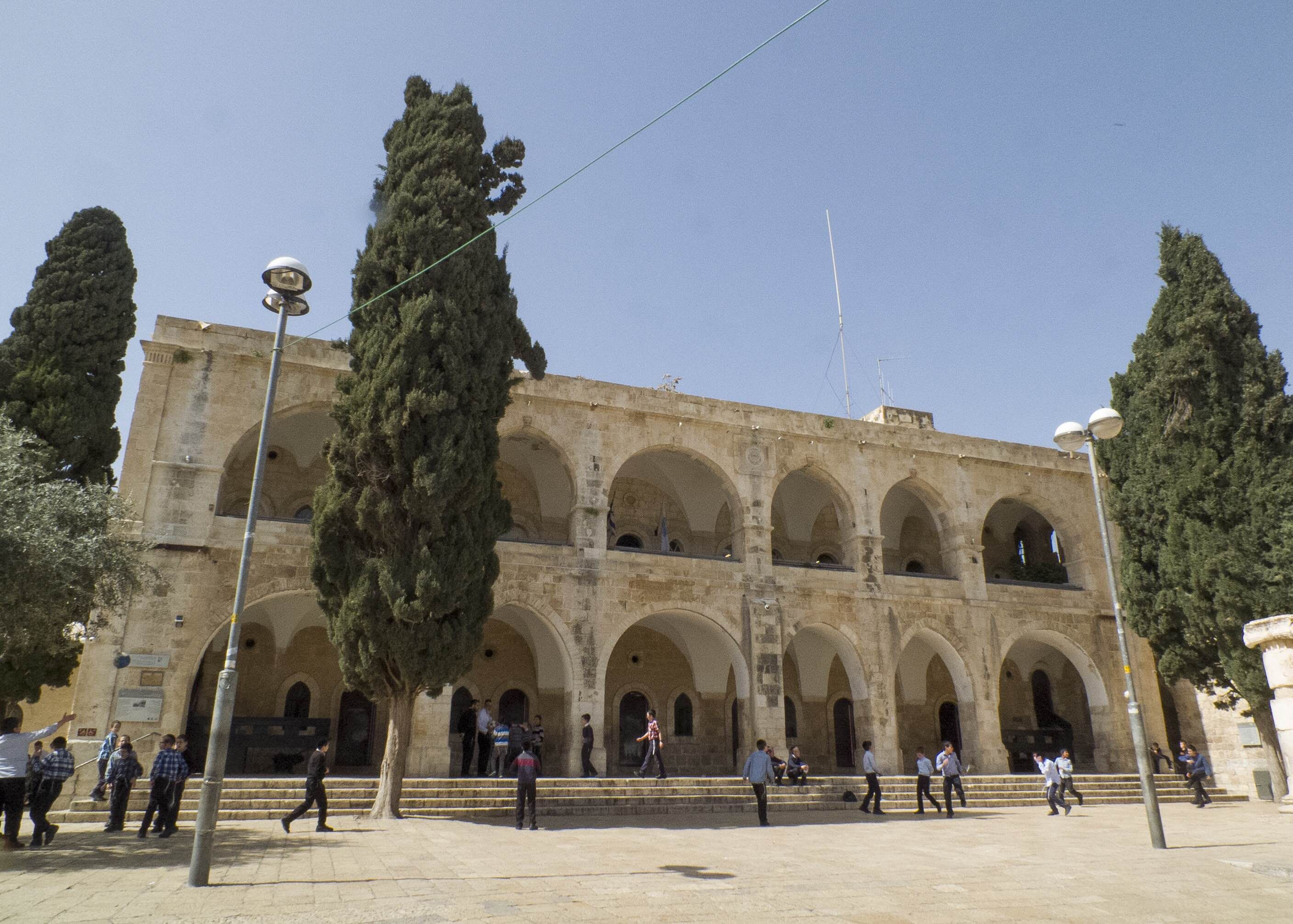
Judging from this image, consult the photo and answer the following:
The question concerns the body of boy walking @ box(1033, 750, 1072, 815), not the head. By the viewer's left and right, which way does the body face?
facing to the left of the viewer

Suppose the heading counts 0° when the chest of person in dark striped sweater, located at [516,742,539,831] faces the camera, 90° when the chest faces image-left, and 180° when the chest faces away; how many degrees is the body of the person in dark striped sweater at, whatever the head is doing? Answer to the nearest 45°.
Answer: approximately 180°

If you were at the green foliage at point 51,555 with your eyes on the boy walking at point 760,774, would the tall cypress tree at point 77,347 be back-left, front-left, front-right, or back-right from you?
back-left

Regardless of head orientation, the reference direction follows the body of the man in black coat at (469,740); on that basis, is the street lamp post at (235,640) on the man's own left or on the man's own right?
on the man's own right
